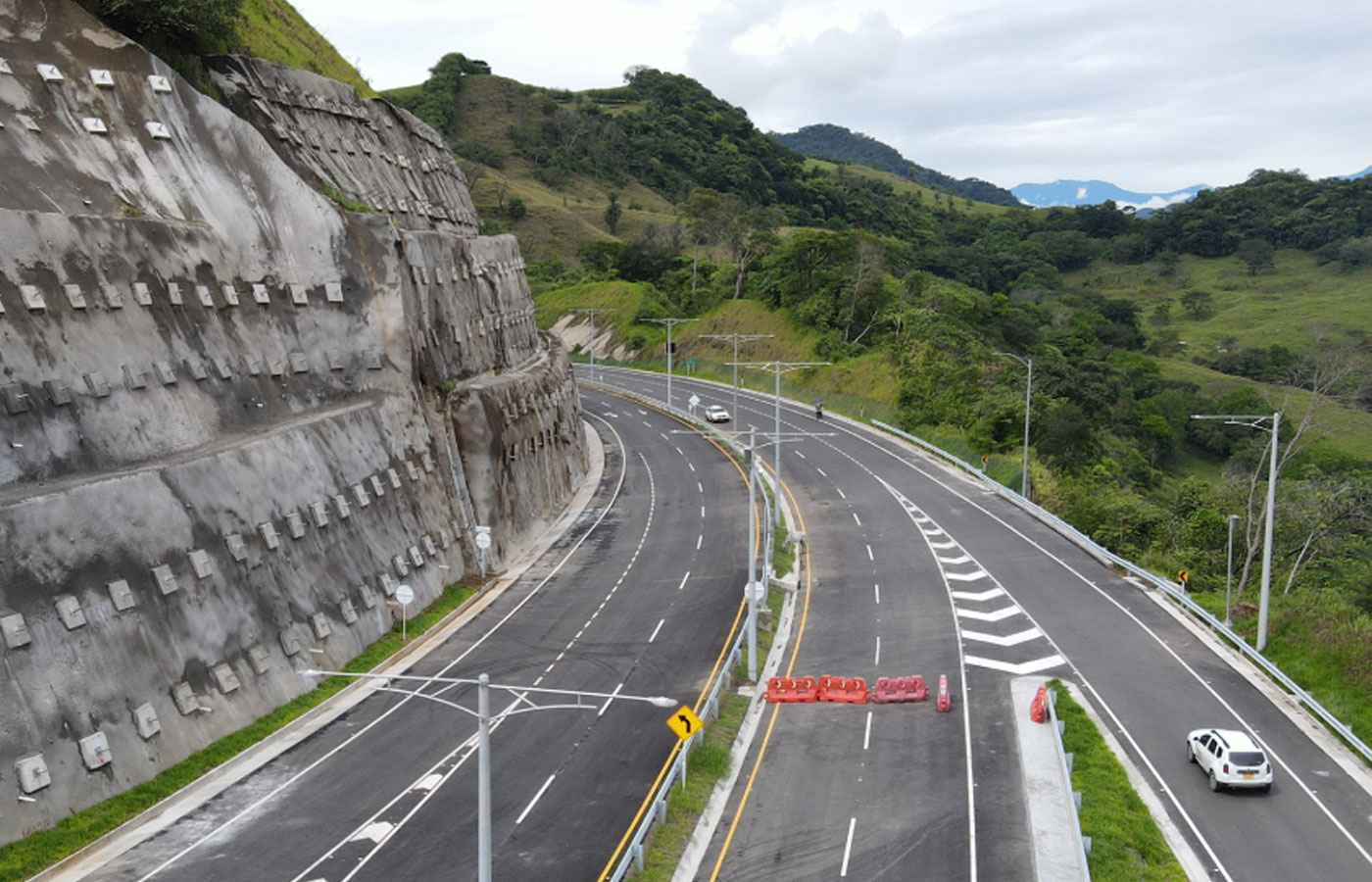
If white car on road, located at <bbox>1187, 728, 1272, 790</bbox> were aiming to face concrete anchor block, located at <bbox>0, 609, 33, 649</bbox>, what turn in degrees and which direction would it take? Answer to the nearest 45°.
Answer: approximately 90° to its left

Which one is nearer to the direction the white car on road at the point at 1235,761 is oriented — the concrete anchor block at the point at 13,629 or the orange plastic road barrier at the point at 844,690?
the orange plastic road barrier

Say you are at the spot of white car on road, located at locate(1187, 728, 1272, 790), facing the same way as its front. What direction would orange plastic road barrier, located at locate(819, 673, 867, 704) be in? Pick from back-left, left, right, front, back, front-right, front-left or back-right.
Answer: front-left

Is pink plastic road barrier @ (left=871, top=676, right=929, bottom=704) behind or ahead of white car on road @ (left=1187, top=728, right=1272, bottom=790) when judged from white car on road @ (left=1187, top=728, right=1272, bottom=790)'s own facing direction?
ahead

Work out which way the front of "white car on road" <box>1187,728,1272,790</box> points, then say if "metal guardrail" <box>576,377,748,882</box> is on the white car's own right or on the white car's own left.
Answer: on the white car's own left

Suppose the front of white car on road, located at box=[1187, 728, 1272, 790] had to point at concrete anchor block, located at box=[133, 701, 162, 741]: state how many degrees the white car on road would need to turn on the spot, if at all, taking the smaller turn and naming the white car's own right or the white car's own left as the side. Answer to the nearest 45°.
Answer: approximately 90° to the white car's own left

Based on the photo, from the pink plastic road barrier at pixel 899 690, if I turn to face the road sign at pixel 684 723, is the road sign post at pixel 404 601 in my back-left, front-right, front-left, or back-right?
front-right

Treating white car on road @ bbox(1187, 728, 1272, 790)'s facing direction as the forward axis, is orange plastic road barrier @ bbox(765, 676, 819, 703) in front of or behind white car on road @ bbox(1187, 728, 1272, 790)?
in front

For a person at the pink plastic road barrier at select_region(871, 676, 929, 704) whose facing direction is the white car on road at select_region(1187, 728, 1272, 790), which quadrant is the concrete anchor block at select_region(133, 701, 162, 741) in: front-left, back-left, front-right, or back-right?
back-right

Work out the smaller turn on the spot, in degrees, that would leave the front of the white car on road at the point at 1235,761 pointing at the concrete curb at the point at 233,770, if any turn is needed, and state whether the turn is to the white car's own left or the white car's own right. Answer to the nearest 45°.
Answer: approximately 90° to the white car's own left

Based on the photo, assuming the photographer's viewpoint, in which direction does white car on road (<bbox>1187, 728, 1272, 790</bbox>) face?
facing away from the viewer and to the left of the viewer

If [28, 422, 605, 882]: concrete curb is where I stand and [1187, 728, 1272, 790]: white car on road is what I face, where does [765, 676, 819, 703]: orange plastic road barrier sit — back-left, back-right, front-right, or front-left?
front-left
